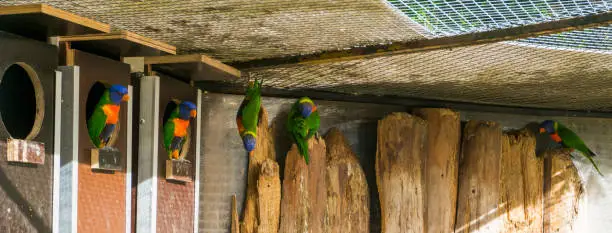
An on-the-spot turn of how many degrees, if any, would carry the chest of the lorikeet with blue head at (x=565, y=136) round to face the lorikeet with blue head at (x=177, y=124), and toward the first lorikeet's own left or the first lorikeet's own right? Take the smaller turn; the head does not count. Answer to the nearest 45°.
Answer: approximately 45° to the first lorikeet's own left

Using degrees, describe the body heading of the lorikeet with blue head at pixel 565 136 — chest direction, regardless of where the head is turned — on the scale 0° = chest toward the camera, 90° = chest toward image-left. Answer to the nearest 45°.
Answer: approximately 90°

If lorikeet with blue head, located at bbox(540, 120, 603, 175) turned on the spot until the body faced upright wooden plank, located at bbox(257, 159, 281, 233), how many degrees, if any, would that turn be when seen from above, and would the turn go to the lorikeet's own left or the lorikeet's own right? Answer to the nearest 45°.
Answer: approximately 45° to the lorikeet's own left
